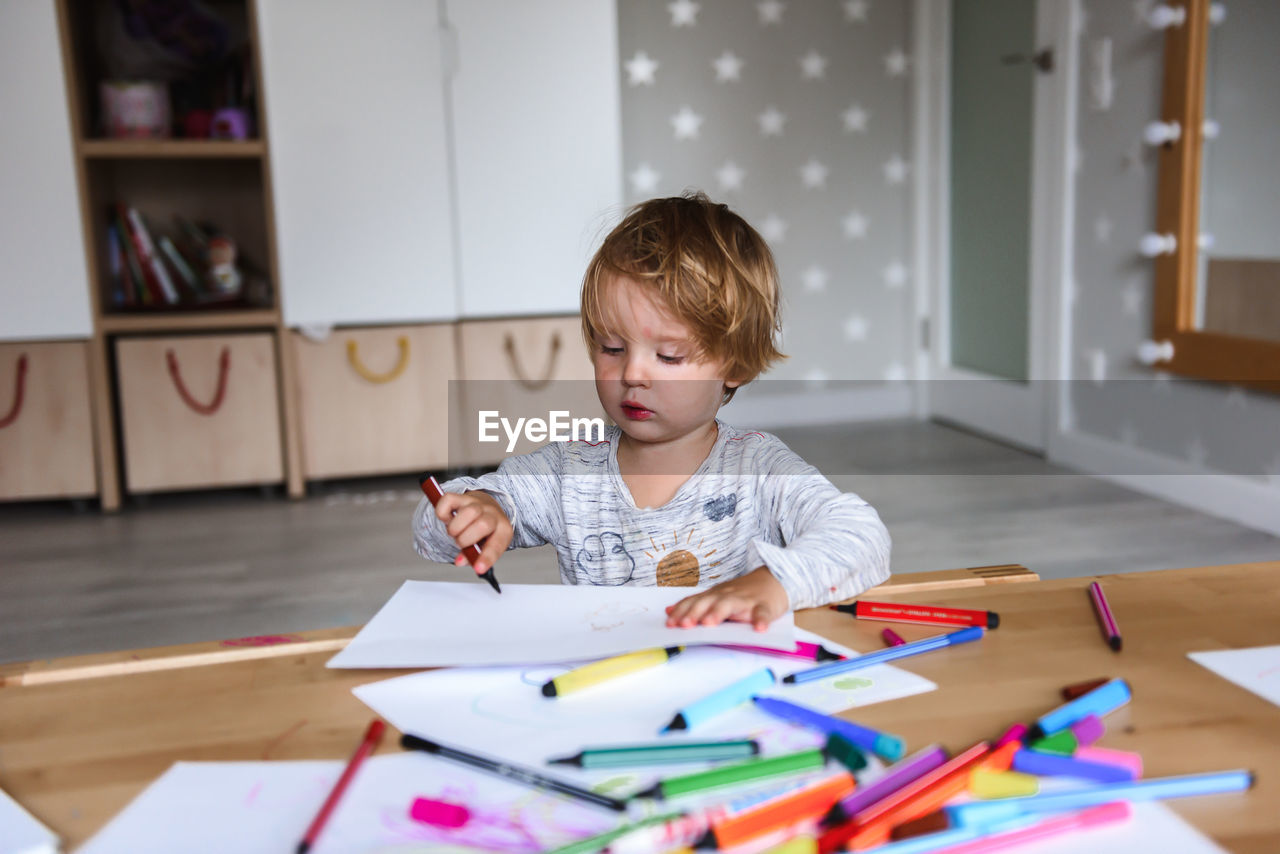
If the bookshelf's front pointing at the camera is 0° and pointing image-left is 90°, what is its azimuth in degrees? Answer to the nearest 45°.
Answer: approximately 0°

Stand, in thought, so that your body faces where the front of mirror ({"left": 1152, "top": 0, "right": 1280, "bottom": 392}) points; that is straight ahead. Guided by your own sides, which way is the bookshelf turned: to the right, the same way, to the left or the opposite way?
to the left

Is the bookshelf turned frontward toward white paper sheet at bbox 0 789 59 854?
yes

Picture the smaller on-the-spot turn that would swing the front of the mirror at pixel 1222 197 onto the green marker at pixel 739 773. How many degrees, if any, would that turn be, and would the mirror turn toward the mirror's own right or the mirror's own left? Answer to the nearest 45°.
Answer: approximately 45° to the mirror's own left
